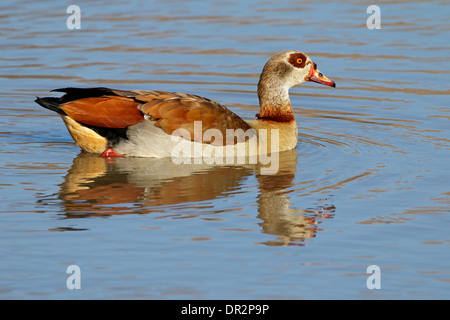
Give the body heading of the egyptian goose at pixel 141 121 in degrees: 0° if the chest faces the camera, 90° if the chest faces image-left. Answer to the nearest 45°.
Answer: approximately 270°
